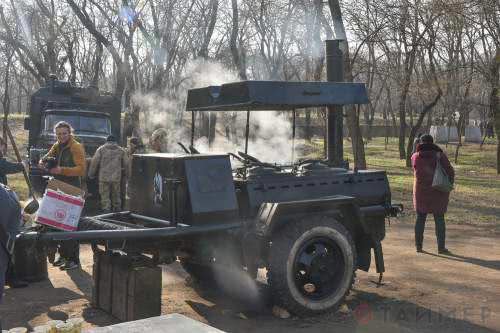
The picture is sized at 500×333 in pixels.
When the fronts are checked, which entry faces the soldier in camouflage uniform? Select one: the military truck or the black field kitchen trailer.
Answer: the military truck

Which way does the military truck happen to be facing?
toward the camera

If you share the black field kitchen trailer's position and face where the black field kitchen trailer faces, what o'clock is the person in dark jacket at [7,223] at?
The person in dark jacket is roughly at 12 o'clock from the black field kitchen trailer.

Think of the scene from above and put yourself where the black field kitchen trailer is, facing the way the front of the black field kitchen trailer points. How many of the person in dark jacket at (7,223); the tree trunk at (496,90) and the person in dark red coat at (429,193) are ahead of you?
1

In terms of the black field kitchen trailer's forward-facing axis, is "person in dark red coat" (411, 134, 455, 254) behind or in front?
behind

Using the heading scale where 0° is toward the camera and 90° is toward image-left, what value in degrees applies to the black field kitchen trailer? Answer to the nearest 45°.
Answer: approximately 45°

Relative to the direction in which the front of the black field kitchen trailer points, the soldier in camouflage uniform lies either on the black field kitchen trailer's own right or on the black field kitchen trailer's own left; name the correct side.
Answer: on the black field kitchen trailer's own right

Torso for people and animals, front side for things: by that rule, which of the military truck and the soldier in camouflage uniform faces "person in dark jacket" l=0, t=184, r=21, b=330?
the military truck

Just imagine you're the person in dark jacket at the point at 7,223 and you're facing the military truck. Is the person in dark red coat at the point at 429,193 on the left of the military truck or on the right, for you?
right

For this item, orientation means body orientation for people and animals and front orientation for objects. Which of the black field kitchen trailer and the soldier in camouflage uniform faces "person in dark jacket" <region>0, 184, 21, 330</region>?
the black field kitchen trailer

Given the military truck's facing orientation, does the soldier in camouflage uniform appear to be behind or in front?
in front
